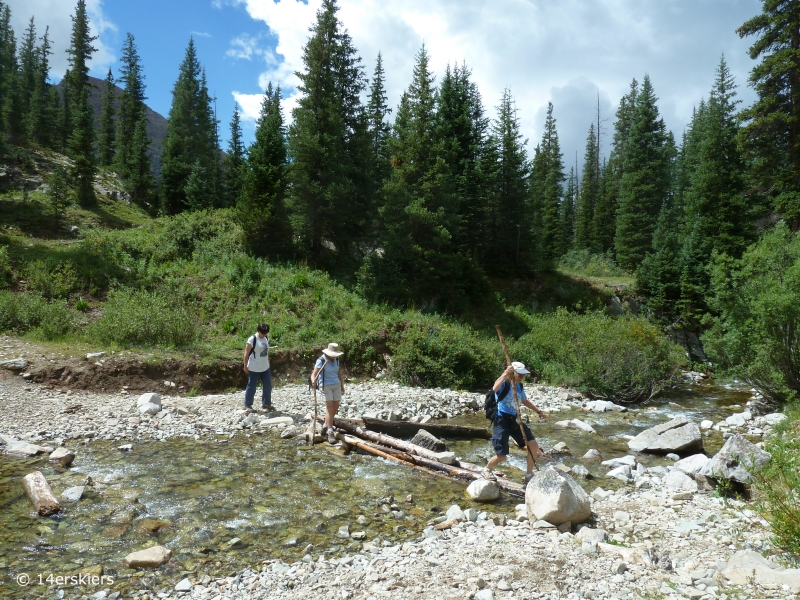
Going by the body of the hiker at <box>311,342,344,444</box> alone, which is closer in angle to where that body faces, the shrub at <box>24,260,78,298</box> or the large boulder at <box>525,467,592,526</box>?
the large boulder

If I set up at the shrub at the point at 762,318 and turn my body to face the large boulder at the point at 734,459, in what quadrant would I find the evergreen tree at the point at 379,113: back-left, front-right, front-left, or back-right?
back-right

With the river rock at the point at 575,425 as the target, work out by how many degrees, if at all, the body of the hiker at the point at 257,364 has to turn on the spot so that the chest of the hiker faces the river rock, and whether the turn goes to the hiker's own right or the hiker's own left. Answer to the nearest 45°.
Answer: approximately 45° to the hiker's own left

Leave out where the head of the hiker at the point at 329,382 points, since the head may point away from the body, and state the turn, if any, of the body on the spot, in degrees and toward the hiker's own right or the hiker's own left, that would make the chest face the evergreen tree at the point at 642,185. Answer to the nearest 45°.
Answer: approximately 90° to the hiker's own left

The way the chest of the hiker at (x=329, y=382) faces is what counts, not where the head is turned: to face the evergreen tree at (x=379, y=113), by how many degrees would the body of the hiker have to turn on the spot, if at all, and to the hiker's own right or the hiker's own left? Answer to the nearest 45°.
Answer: approximately 135° to the hiker's own left

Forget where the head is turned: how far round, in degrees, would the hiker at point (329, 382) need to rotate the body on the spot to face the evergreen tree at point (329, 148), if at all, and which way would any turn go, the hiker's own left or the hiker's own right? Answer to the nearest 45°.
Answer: approximately 135° to the hiker's own left

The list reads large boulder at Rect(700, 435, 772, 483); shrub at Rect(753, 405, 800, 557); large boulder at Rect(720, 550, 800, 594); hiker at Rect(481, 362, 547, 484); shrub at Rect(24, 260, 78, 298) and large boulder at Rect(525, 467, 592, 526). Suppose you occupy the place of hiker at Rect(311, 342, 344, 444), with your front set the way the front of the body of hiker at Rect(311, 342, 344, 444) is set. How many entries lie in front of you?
5

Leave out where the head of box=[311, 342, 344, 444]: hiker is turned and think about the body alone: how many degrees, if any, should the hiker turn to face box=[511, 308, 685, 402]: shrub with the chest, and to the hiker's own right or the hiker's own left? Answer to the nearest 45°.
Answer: approximately 90° to the hiker's own left

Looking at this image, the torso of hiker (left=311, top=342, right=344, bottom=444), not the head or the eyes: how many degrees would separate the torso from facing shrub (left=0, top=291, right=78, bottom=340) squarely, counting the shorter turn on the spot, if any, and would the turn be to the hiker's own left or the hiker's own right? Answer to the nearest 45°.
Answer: approximately 180°

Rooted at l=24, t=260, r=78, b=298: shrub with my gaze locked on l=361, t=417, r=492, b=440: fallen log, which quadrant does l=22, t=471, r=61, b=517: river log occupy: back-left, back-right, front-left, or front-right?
front-right

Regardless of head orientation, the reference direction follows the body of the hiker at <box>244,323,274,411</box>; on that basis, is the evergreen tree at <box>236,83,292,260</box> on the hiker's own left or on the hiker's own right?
on the hiker's own left

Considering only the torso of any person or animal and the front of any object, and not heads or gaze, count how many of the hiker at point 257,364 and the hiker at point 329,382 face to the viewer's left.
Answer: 0

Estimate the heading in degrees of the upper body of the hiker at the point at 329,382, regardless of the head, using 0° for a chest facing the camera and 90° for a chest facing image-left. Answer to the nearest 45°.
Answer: approximately 315°

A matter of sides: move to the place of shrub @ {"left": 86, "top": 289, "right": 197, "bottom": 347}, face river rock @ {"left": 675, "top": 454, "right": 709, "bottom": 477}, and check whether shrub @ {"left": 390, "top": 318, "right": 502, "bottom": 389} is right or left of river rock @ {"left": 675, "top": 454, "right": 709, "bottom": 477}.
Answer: left

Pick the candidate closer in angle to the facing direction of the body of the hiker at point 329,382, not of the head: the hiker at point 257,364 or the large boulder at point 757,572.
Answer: the large boulder

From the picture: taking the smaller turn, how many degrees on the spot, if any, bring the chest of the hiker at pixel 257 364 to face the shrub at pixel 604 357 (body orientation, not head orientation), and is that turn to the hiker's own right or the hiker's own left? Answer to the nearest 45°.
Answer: approximately 45° to the hiker's own left

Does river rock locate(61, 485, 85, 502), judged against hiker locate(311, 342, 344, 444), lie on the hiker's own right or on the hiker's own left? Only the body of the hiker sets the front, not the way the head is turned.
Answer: on the hiker's own right
